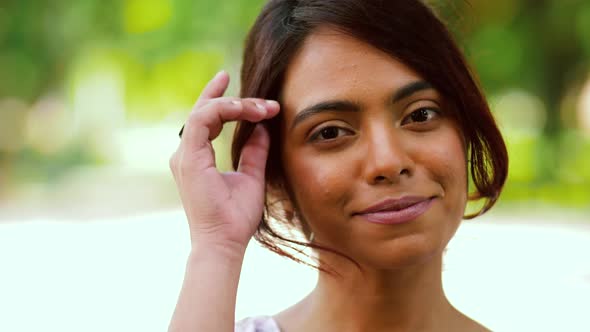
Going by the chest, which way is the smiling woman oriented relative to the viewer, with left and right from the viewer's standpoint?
facing the viewer
